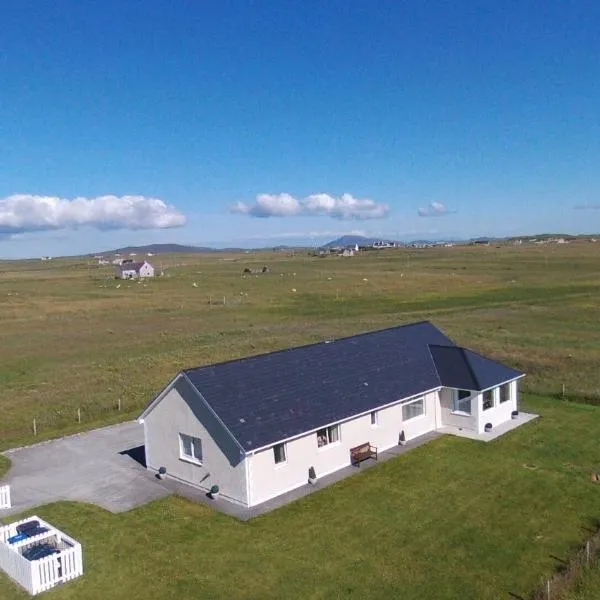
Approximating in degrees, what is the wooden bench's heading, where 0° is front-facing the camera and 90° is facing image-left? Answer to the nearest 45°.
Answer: approximately 315°

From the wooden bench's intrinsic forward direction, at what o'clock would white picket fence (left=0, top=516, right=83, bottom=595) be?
The white picket fence is roughly at 3 o'clock from the wooden bench.

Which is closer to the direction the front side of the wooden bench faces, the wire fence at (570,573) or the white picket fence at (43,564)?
the wire fence

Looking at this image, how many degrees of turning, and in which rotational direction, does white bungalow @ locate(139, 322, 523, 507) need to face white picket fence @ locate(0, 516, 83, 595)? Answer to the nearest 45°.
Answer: approximately 90° to its right

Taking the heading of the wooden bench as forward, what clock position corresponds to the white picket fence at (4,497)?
The white picket fence is roughly at 4 o'clock from the wooden bench.

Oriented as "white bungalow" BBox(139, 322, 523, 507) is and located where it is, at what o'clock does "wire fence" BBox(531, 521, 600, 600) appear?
The wire fence is roughly at 12 o'clock from the white bungalow.

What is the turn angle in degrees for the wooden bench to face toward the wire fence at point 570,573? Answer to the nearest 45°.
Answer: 0° — it already faces it

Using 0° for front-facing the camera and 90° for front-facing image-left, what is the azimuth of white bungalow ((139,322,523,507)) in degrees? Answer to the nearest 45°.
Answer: approximately 315°
